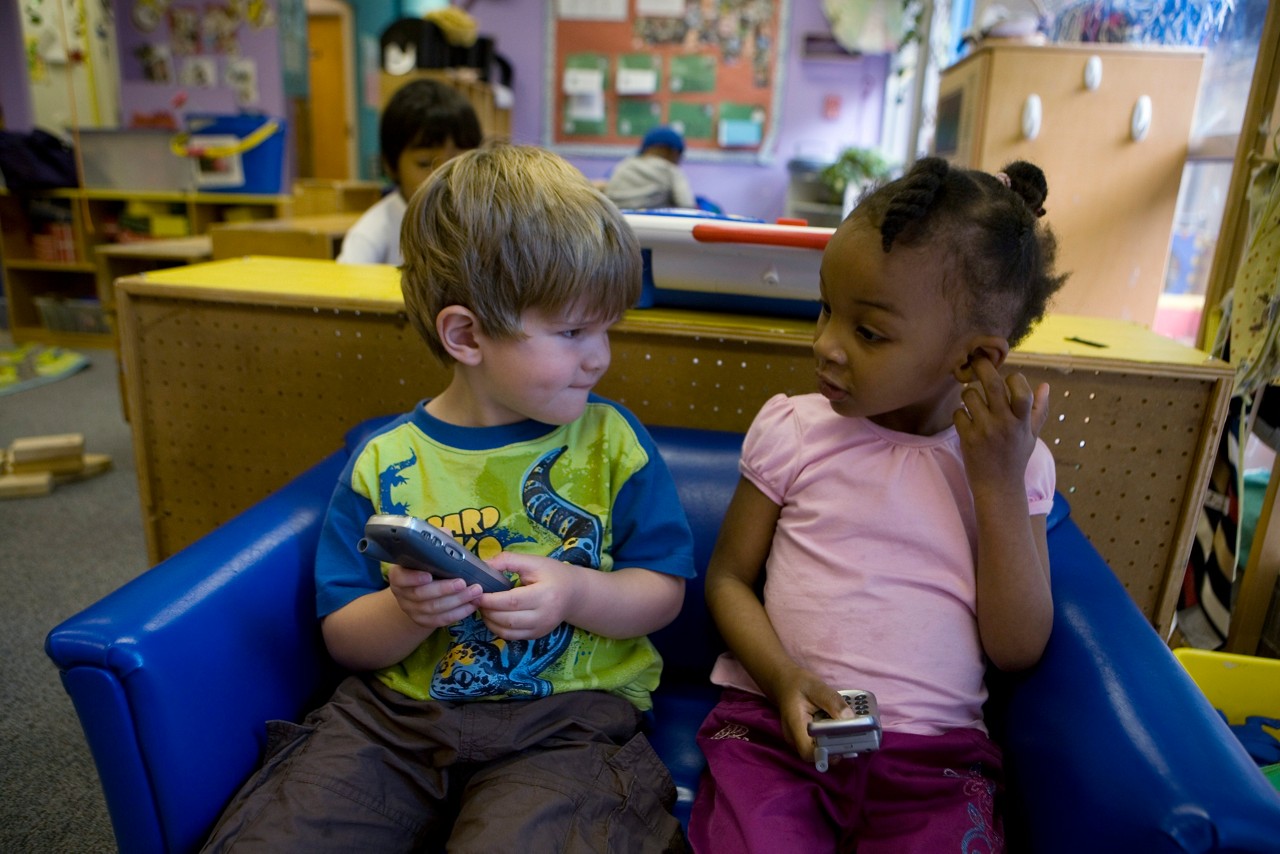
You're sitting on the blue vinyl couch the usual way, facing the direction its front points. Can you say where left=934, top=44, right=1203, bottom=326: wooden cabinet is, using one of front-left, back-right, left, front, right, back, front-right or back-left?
back-left

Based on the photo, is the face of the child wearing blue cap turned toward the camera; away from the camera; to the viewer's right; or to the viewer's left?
away from the camera

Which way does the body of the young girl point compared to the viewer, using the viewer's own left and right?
facing the viewer

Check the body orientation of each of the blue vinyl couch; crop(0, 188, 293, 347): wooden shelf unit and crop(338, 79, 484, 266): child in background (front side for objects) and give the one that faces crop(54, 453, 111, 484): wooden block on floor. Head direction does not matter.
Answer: the wooden shelf unit

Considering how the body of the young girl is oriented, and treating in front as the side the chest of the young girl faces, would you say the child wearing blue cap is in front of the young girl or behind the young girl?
behind

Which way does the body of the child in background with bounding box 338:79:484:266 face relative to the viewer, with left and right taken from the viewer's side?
facing the viewer and to the right of the viewer

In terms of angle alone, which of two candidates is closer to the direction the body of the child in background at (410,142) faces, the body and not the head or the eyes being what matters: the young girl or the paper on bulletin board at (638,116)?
the young girl

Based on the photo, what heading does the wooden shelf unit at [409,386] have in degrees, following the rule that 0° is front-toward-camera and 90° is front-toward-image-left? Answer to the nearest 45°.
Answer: approximately 180°

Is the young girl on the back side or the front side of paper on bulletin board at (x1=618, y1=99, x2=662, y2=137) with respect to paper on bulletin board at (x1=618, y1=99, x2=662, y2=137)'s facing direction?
on the front side

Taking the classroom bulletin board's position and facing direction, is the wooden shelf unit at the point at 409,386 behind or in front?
in front

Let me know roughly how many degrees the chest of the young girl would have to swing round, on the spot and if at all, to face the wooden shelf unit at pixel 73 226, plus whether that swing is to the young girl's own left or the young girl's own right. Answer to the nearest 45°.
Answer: approximately 135° to the young girl's own right

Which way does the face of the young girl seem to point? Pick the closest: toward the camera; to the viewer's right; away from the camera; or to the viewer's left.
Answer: to the viewer's left

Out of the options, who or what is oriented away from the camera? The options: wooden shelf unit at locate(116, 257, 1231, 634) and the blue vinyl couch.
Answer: the wooden shelf unit

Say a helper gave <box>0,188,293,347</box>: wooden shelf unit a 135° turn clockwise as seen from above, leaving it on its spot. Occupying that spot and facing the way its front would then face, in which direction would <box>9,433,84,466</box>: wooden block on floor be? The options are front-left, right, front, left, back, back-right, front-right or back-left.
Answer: back-left

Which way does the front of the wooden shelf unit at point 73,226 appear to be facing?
toward the camera

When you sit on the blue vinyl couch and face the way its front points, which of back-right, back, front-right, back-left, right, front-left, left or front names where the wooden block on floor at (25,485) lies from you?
back-right
